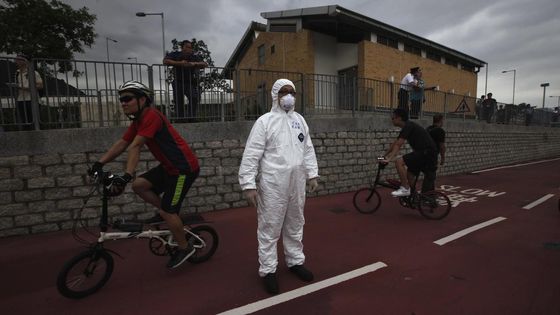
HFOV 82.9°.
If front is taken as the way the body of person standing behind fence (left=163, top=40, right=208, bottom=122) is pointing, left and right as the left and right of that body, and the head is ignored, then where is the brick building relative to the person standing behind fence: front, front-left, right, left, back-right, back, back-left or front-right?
back-left

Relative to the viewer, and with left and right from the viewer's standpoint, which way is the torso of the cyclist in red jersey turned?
facing the viewer and to the left of the viewer

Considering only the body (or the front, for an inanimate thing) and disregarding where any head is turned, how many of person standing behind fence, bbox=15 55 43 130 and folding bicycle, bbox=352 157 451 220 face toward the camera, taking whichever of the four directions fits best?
1

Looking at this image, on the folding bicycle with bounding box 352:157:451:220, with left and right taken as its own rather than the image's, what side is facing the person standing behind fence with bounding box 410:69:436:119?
right

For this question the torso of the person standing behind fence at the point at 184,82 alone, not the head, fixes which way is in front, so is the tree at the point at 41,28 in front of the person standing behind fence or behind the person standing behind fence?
behind

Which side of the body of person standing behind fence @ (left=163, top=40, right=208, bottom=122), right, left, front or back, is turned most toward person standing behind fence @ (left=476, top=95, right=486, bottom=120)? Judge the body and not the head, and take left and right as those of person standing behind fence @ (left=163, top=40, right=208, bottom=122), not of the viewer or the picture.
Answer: left

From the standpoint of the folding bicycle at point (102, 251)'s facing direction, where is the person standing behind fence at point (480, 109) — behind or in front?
behind

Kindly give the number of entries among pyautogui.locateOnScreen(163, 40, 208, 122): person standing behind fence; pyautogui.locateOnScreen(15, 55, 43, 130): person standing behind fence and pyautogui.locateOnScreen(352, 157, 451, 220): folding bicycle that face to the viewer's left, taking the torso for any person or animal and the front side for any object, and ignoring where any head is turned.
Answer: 1

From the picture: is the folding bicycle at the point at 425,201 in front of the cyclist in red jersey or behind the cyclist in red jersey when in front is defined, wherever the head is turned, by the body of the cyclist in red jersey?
behind

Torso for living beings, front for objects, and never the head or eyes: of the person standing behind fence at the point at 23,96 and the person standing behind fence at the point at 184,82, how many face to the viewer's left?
0

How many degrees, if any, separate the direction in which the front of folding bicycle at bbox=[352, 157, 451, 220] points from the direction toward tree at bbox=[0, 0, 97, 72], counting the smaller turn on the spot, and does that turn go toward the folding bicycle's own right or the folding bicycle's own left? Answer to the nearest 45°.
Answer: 0° — it already faces it

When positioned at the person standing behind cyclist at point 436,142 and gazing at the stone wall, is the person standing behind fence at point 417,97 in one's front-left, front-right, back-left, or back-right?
back-right

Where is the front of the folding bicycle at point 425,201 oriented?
to the viewer's left

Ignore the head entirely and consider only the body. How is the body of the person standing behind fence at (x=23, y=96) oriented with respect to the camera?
toward the camera

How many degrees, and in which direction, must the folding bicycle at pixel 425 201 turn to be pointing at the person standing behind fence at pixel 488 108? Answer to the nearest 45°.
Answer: approximately 90° to its right

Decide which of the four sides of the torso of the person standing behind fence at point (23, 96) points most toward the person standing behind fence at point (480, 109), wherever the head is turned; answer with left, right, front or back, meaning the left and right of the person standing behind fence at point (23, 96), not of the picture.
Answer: left
